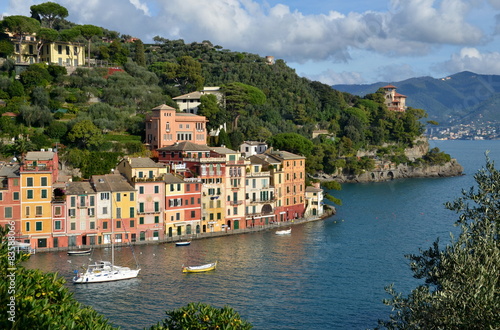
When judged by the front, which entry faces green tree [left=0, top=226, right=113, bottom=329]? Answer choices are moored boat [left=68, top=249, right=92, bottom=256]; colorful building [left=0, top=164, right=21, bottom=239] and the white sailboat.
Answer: the colorful building

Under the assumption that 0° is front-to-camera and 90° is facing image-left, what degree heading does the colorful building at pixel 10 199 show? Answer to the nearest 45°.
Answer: approximately 0°

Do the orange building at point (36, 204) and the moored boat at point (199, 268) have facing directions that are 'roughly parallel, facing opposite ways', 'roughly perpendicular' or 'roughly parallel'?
roughly perpendicular

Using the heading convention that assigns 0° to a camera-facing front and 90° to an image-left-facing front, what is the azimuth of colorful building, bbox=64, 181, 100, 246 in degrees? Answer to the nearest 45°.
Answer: approximately 0°

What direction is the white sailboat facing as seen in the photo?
to the viewer's right

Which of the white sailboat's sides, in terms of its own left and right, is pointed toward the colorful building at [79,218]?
left
